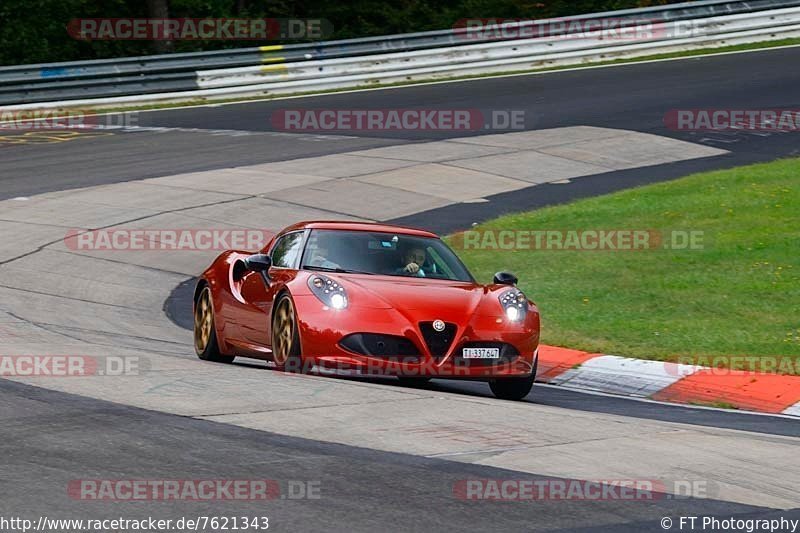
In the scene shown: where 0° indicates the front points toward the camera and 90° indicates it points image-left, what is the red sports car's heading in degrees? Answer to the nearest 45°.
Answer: approximately 315°

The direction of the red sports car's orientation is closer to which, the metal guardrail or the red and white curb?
the red and white curb

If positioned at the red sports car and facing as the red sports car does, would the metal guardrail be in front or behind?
behind

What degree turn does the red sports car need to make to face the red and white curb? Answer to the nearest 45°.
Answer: approximately 45° to its left
